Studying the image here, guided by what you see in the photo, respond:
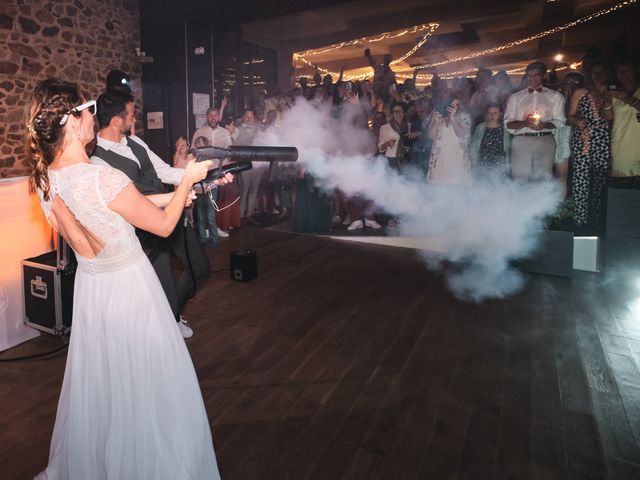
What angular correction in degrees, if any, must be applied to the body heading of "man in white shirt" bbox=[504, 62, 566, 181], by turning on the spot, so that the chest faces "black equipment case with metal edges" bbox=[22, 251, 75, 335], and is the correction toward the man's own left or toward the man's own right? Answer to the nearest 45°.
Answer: approximately 45° to the man's own right

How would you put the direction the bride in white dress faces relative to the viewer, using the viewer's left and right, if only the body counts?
facing away from the viewer and to the right of the viewer

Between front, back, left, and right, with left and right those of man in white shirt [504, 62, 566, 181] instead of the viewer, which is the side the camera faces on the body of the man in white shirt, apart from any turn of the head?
front

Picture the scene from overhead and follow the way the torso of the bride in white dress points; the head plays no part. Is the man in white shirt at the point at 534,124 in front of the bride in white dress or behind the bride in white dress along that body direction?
in front

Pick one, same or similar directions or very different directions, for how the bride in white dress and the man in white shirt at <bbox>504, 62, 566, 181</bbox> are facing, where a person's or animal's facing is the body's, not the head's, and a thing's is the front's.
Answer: very different directions

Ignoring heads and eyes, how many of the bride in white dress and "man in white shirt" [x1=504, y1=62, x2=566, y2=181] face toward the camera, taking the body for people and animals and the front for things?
1

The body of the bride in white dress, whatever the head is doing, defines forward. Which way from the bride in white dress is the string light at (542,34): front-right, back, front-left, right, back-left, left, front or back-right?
front

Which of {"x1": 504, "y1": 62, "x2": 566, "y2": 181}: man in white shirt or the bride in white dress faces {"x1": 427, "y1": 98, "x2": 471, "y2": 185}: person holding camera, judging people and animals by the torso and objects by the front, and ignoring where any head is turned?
the bride in white dress

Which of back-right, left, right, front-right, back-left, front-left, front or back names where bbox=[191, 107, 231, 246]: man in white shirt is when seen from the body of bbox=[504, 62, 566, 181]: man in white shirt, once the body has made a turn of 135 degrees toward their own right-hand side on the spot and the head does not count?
front-left

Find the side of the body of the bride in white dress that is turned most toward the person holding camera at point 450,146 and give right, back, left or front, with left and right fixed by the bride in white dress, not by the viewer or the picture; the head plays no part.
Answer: front

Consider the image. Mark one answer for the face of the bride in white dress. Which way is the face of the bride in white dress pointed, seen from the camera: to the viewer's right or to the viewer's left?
to the viewer's right
